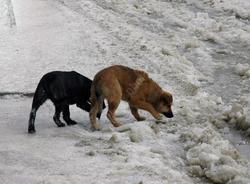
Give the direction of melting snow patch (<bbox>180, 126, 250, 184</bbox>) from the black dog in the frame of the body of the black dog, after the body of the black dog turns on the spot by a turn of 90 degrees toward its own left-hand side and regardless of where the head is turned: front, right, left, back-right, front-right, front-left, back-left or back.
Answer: back-right

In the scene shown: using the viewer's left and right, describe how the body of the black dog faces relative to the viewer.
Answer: facing to the right of the viewer

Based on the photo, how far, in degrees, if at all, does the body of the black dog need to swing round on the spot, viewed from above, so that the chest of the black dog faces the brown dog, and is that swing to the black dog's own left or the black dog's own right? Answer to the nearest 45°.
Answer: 0° — it already faces it

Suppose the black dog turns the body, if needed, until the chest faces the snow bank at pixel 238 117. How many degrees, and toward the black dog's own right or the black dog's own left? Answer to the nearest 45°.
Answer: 0° — it already faces it

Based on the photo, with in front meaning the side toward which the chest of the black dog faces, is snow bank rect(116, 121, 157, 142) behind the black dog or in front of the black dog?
in front
